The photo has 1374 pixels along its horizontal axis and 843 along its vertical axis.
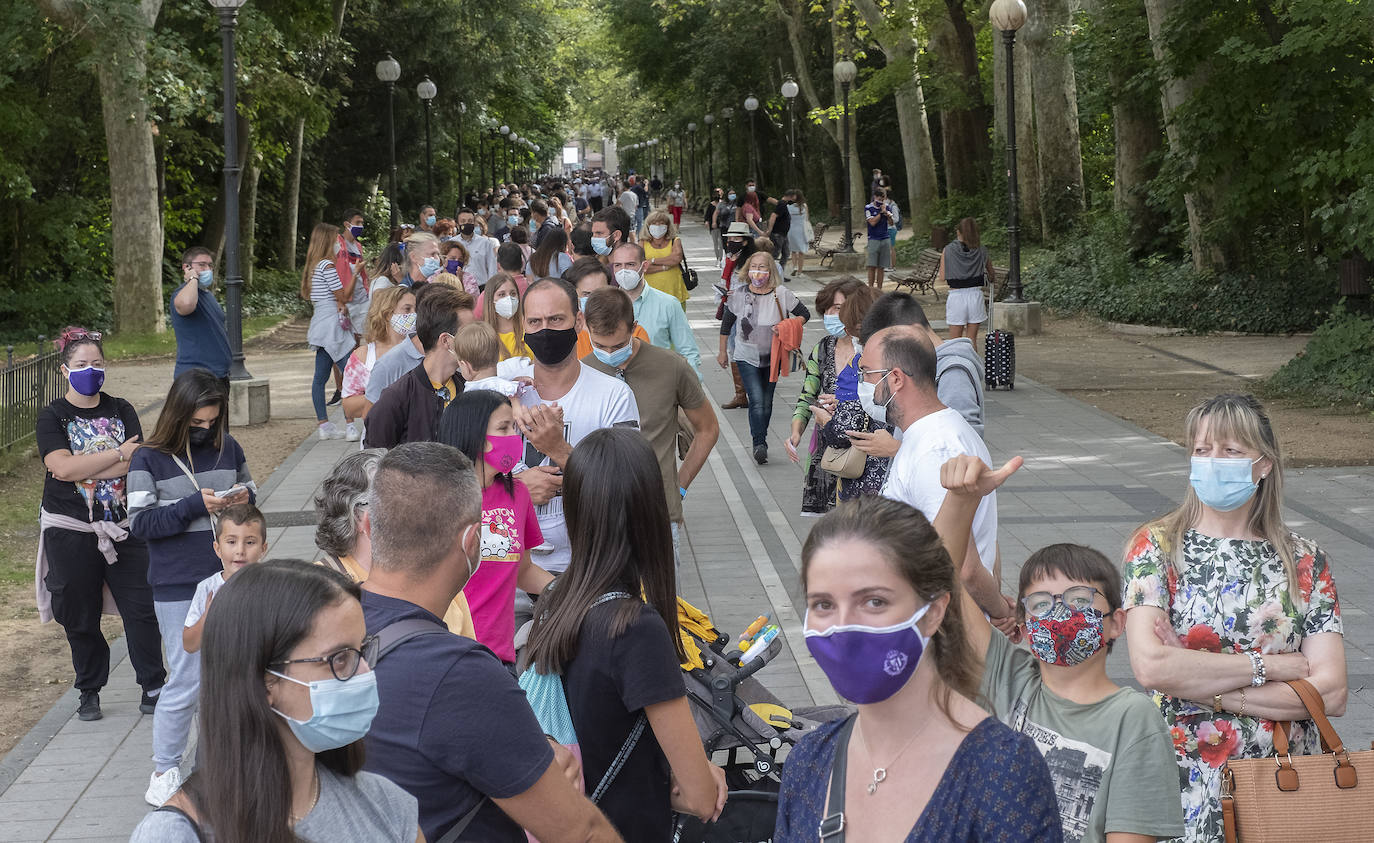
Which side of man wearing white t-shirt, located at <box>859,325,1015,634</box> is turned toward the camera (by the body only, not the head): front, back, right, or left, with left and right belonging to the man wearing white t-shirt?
left

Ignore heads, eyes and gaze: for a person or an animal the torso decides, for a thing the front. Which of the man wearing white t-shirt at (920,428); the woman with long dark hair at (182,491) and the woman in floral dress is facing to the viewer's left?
the man wearing white t-shirt

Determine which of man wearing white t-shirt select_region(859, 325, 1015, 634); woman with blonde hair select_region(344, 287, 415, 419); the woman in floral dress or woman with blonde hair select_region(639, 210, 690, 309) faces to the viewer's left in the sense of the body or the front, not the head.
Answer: the man wearing white t-shirt

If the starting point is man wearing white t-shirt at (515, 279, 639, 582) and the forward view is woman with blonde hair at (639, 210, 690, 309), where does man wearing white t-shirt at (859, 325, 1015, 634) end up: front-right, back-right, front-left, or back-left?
back-right

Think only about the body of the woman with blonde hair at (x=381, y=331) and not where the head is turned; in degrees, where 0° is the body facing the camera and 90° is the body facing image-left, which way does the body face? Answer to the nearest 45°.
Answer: approximately 315°

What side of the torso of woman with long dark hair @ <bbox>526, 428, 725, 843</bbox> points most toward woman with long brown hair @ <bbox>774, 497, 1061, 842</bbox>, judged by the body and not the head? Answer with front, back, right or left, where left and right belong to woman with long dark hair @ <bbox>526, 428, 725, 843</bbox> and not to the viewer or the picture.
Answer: right

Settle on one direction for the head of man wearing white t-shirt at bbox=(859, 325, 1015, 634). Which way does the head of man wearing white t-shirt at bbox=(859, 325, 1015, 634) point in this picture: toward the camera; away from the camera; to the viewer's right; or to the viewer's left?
to the viewer's left
